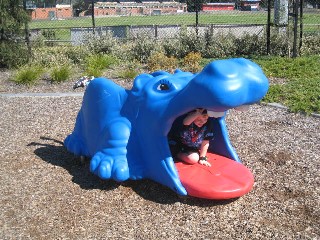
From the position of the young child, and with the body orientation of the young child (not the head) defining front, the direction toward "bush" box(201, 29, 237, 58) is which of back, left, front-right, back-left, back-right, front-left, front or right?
back-left

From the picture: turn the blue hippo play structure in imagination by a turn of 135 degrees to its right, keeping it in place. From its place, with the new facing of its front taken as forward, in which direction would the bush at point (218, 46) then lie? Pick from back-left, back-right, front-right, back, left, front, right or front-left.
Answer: right

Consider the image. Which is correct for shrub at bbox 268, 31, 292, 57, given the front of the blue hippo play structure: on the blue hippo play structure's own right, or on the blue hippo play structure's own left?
on the blue hippo play structure's own left

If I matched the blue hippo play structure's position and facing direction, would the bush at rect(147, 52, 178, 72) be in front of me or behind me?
behind

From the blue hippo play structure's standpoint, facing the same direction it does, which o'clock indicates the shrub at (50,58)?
The shrub is roughly at 7 o'clock from the blue hippo play structure.

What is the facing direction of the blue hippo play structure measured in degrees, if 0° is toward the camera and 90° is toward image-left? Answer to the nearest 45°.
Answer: approximately 315°

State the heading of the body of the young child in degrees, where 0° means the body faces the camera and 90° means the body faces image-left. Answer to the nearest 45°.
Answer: approximately 315°

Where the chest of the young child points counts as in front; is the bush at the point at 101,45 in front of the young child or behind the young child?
behind

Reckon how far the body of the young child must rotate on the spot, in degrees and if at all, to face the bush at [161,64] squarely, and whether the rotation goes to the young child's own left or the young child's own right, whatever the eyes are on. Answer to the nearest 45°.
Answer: approximately 135° to the young child's own left

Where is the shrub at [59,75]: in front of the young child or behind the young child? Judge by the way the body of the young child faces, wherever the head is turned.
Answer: behind

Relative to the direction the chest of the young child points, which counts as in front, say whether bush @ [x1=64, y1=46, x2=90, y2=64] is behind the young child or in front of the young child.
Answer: behind
